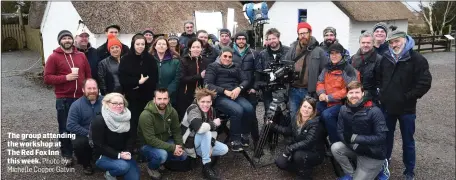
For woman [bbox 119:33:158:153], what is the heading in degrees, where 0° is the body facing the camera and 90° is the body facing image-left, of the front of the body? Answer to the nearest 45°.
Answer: approximately 0°

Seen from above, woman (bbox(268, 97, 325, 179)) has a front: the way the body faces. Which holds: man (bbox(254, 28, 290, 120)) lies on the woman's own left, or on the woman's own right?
on the woman's own right

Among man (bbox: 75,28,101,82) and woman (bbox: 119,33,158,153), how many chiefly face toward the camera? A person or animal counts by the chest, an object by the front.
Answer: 2

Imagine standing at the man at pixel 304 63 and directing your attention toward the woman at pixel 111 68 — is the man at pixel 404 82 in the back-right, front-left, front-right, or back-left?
back-left

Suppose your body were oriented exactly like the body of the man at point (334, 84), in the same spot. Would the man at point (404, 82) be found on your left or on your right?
on your left

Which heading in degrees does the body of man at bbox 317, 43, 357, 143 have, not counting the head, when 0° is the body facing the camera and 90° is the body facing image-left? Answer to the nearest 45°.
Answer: approximately 45°
